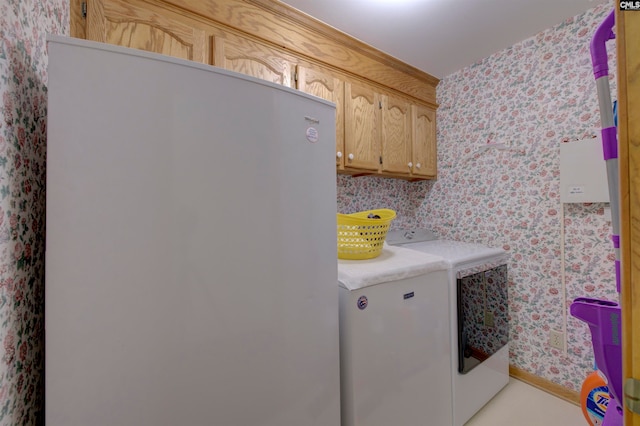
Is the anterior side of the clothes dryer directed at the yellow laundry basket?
no

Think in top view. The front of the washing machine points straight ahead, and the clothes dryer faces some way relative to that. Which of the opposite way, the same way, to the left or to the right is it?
the same way

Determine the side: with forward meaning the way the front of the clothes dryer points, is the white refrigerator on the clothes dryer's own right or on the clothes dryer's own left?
on the clothes dryer's own right

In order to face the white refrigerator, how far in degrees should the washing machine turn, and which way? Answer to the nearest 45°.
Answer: approximately 90° to its right

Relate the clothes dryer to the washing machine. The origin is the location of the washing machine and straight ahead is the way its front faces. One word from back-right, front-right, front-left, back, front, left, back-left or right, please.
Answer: left

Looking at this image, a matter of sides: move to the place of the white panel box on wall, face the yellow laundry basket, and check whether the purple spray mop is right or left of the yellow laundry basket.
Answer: left

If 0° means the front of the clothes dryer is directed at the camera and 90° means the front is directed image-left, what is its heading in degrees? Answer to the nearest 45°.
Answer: approximately 315°

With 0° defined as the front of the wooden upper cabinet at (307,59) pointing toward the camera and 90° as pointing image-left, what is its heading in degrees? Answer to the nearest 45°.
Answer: approximately 315°

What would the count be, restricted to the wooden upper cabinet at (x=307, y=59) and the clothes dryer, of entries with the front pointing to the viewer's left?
0

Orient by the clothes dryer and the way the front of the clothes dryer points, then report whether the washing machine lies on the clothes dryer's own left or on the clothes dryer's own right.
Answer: on the clothes dryer's own right

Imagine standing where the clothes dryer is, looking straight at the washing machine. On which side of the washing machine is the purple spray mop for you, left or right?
left

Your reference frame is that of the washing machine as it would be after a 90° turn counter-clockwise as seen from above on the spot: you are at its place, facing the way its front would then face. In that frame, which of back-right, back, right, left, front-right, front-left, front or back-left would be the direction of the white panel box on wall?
front
